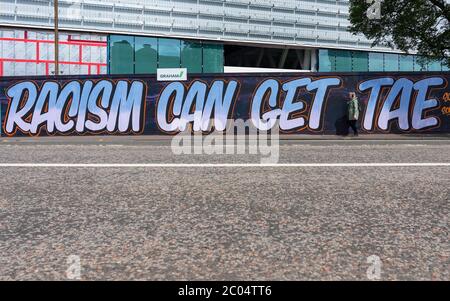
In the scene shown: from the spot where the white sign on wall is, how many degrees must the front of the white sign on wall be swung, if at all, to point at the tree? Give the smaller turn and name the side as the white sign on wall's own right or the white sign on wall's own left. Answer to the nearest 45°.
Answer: approximately 90° to the white sign on wall's own left

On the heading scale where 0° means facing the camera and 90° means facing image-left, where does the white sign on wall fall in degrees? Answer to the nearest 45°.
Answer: approximately 0°

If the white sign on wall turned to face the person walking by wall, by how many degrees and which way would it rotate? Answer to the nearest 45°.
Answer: approximately 90° to its left
